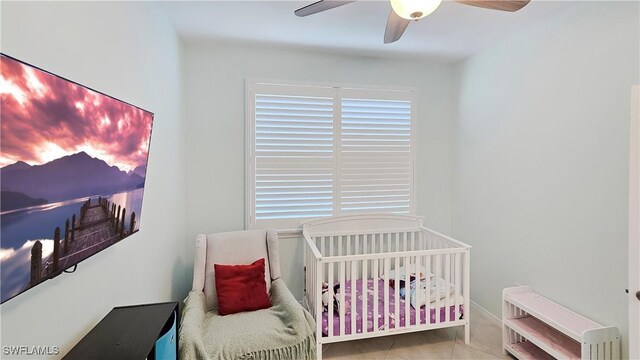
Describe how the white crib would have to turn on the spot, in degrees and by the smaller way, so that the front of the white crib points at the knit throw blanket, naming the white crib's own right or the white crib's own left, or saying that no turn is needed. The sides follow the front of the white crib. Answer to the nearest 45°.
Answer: approximately 45° to the white crib's own right

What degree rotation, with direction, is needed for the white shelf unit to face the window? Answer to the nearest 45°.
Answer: approximately 45° to its right

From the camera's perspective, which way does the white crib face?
toward the camera

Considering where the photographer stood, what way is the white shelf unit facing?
facing the viewer and to the left of the viewer

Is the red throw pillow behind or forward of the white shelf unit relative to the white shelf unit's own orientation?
forward

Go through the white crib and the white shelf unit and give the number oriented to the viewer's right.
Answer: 0

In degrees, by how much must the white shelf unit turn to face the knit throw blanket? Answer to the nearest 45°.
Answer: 0° — it already faces it

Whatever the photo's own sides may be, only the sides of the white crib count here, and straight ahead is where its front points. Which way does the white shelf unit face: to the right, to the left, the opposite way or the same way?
to the right
